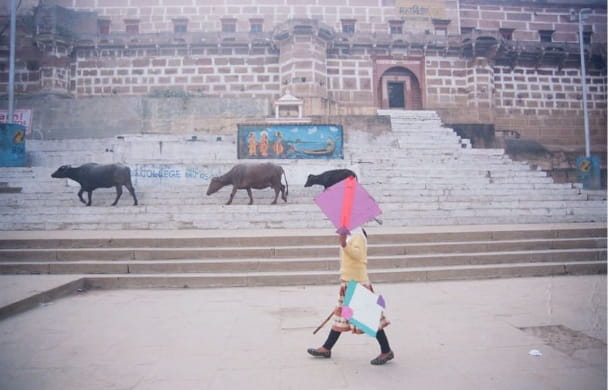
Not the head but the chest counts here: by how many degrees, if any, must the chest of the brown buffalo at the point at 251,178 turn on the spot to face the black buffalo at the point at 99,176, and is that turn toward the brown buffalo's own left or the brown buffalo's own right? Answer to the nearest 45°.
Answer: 0° — it already faces it

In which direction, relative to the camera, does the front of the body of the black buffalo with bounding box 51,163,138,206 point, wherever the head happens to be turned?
to the viewer's left

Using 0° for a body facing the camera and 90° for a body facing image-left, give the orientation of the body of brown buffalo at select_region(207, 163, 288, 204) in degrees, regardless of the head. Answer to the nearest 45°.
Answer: approximately 90°

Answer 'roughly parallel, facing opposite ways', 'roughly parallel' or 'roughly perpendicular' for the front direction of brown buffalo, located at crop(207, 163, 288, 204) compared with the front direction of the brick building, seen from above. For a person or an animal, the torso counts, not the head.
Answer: roughly perpendicular

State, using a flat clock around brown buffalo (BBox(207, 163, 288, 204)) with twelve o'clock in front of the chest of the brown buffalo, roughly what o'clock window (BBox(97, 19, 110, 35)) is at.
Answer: The window is roughly at 2 o'clock from the brown buffalo.

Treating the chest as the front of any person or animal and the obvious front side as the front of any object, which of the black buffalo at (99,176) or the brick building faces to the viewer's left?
the black buffalo

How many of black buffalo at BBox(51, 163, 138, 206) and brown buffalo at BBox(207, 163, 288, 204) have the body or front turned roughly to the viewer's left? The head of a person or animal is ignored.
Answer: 2

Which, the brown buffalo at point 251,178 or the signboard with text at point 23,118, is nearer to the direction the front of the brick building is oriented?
the brown buffalo

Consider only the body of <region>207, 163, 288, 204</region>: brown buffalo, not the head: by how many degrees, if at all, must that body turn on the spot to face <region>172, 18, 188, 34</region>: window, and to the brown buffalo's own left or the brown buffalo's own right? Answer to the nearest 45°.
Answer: approximately 90° to the brown buffalo's own right

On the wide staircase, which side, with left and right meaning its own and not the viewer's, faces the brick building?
back
